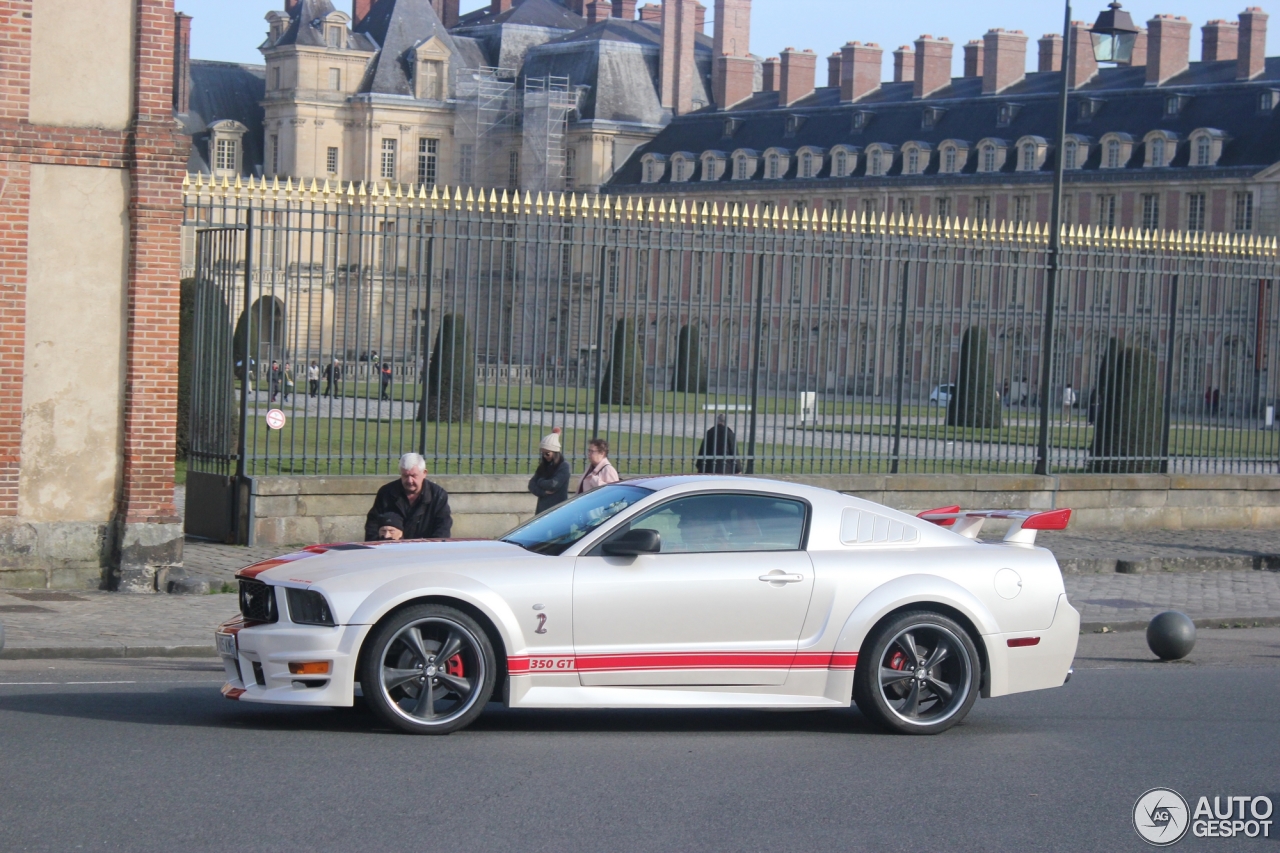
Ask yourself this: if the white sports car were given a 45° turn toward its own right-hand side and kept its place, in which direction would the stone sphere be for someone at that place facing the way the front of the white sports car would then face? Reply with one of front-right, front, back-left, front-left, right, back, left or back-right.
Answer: right

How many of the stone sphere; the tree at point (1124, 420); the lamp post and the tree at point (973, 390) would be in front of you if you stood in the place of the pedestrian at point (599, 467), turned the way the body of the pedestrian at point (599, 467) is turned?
0

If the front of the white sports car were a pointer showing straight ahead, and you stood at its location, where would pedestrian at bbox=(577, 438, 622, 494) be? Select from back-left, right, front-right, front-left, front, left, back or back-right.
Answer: right

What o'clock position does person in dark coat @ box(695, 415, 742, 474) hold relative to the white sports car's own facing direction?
The person in dark coat is roughly at 3 o'clock from the white sports car.

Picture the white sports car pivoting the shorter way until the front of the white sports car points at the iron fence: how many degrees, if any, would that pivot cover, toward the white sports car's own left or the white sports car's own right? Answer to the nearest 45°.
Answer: approximately 90° to the white sports car's own right

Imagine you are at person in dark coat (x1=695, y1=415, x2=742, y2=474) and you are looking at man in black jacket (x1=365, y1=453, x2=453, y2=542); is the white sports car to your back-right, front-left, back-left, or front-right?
front-left

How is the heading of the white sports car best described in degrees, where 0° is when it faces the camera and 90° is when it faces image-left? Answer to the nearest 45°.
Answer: approximately 90°

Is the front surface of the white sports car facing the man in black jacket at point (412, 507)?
no
